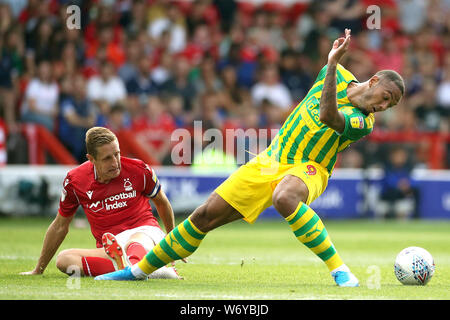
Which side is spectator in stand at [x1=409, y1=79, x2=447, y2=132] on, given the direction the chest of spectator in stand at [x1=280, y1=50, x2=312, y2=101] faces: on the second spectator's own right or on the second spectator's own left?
on the second spectator's own left

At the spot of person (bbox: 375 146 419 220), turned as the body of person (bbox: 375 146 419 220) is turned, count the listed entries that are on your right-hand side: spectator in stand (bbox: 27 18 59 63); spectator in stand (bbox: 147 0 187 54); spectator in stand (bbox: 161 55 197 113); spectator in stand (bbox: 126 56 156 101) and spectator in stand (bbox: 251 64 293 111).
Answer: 5

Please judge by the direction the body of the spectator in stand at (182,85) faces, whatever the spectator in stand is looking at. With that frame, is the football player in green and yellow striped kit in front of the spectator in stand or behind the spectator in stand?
in front

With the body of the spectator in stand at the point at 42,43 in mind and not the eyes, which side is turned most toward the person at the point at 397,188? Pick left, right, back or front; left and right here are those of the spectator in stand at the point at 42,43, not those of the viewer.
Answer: left

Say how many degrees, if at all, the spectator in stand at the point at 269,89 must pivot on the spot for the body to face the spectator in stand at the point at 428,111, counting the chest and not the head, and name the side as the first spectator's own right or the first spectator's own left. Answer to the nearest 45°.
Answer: approximately 90° to the first spectator's own left

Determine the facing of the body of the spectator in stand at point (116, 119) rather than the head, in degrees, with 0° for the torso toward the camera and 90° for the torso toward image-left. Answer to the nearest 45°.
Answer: approximately 0°

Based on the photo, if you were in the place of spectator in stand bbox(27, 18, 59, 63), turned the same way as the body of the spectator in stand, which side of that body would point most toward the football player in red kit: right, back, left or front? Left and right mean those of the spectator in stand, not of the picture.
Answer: front

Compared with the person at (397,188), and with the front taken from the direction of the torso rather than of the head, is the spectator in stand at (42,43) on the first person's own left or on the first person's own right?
on the first person's own right

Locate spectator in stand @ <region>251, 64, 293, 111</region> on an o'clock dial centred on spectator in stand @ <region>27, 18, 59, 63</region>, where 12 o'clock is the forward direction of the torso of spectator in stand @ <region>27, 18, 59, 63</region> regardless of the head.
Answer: spectator in stand @ <region>251, 64, 293, 111</region> is roughly at 9 o'clock from spectator in stand @ <region>27, 18, 59, 63</region>.
